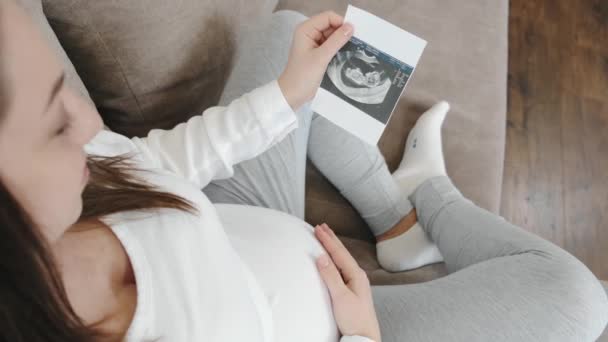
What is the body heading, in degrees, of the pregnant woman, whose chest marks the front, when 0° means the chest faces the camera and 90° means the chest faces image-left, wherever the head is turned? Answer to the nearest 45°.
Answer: approximately 270°
